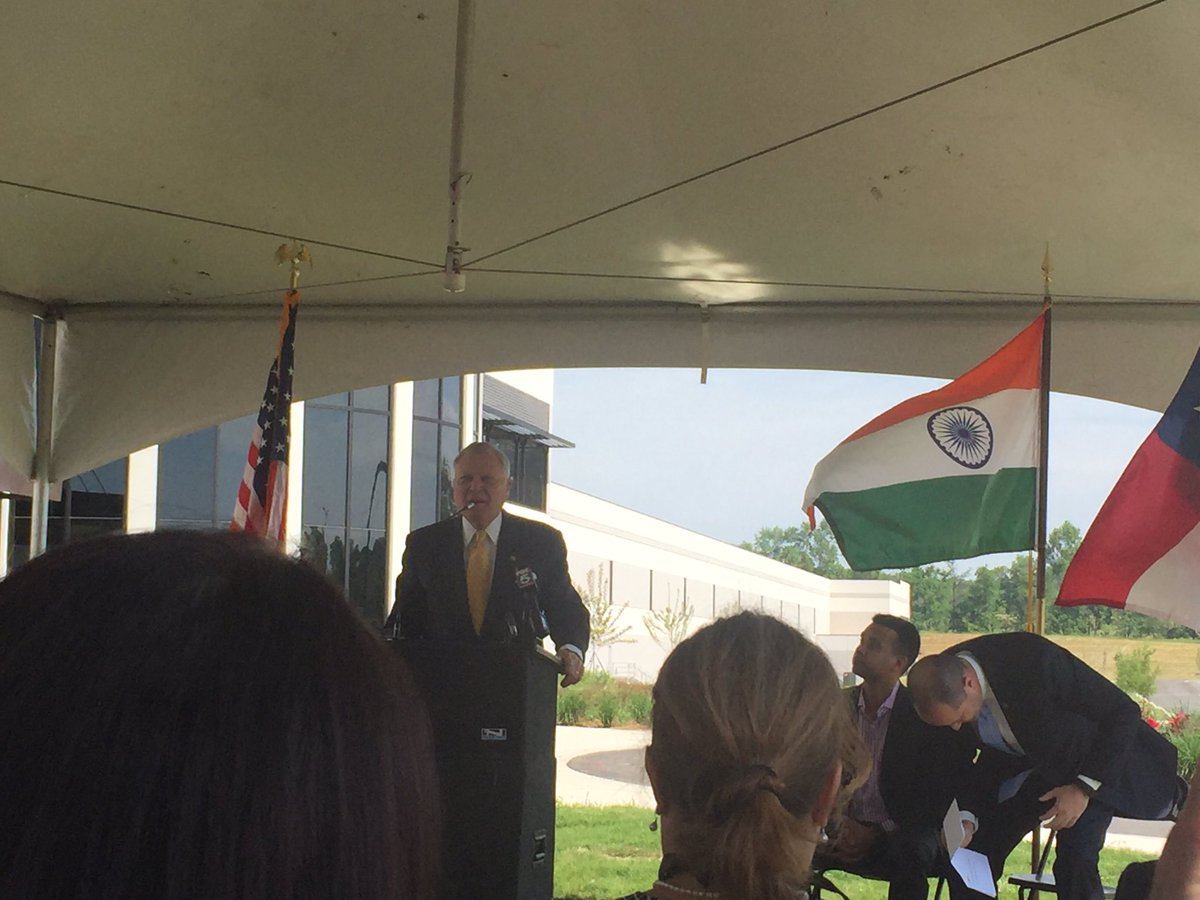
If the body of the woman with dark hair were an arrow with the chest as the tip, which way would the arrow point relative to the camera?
away from the camera

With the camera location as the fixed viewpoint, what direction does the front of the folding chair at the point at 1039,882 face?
facing to the left of the viewer

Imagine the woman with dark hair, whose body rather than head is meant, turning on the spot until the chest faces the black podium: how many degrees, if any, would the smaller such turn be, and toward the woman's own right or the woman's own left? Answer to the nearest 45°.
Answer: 0° — they already face it

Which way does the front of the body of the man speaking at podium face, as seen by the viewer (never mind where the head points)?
toward the camera

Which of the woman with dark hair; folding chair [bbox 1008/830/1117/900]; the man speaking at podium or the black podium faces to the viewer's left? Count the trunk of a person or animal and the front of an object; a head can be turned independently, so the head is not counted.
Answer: the folding chair

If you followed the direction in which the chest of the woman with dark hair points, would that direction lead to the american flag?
yes

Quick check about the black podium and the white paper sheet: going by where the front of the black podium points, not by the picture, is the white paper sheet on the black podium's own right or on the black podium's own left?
on the black podium's own left

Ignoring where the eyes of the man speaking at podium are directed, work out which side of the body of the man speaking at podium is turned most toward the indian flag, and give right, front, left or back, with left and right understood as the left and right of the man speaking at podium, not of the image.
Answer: left

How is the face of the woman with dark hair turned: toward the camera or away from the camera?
away from the camera

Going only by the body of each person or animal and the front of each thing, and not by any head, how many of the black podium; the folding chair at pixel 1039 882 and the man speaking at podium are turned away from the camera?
0
